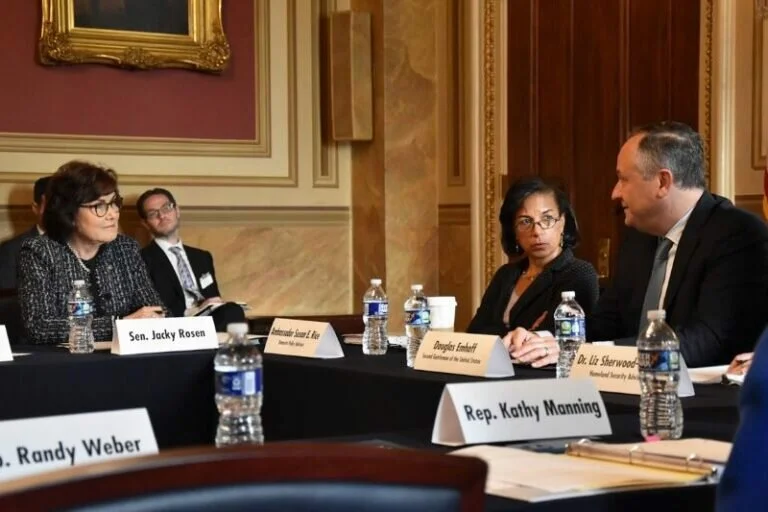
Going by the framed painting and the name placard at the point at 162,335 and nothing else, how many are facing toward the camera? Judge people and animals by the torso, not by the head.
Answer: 2

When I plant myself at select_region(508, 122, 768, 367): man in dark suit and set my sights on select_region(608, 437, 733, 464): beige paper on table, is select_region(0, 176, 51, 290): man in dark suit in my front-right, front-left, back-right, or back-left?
back-right

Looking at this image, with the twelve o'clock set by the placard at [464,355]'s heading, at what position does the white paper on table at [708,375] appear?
The white paper on table is roughly at 8 o'clock from the placard.

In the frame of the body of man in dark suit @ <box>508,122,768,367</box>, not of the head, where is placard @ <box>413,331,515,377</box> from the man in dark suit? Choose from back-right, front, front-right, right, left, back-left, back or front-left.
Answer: front

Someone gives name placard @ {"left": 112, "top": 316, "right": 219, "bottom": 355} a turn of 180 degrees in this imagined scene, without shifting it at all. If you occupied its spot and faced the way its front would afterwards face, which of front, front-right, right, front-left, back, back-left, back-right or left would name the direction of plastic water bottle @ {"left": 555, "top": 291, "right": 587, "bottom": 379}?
back-right

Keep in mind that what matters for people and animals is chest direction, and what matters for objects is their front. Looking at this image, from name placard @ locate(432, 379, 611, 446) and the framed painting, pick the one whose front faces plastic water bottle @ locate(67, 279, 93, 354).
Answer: the framed painting

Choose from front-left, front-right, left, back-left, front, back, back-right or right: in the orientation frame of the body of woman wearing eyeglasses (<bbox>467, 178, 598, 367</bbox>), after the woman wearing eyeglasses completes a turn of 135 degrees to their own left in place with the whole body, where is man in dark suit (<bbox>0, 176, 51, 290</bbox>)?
back-left

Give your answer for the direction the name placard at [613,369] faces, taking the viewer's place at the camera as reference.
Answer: facing the viewer and to the left of the viewer

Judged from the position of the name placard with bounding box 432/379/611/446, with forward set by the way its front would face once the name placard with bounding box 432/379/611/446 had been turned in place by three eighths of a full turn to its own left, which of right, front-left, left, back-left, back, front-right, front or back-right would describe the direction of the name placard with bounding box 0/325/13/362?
front-left

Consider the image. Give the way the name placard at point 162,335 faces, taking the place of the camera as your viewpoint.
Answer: facing the viewer

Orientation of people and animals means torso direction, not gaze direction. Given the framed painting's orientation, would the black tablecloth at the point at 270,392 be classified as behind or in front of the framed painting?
in front

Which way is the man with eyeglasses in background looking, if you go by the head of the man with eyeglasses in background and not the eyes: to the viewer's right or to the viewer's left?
to the viewer's right

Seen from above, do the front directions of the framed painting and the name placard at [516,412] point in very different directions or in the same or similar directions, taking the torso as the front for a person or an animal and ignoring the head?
same or similar directions

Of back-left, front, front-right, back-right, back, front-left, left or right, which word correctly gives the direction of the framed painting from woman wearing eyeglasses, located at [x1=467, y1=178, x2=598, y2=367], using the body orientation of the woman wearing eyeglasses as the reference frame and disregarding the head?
right

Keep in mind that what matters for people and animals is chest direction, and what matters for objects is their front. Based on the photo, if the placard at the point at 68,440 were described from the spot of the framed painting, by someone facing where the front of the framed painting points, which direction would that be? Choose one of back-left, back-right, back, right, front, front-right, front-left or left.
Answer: front

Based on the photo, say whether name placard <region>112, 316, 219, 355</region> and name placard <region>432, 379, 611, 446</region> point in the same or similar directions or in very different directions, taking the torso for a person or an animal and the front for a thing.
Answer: same or similar directions

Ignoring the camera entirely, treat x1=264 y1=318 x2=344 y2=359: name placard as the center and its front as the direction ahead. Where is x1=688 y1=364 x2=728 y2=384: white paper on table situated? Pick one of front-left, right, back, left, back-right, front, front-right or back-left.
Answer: left

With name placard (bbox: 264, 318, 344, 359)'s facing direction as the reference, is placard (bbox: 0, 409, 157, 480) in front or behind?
in front

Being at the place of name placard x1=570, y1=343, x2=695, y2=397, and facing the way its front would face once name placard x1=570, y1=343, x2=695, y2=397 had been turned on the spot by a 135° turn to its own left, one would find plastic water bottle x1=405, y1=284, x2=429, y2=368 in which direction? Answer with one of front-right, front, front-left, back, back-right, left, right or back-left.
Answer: back-left

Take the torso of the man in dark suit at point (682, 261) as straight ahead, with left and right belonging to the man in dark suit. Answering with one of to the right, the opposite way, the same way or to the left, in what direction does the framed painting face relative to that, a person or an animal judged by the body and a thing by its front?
to the left
